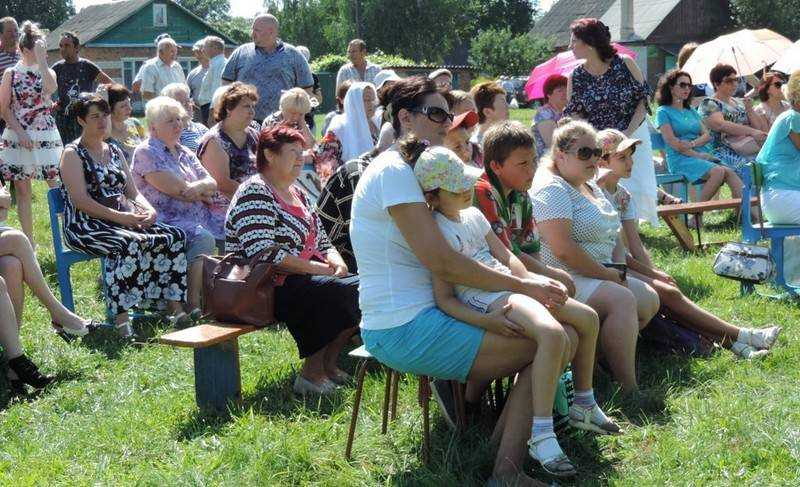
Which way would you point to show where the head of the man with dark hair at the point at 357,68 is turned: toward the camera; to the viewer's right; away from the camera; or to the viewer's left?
toward the camera

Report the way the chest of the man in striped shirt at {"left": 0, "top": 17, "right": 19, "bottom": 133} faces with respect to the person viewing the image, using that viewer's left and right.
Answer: facing the viewer and to the right of the viewer

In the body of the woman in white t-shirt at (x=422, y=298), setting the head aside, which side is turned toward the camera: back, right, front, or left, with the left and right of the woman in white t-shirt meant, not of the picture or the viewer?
right

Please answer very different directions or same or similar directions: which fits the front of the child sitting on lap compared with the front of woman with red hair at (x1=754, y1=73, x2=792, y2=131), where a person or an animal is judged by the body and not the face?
same or similar directions

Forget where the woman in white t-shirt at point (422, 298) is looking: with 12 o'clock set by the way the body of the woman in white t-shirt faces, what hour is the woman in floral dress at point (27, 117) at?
The woman in floral dress is roughly at 8 o'clock from the woman in white t-shirt.

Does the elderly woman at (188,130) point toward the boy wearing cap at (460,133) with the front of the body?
no

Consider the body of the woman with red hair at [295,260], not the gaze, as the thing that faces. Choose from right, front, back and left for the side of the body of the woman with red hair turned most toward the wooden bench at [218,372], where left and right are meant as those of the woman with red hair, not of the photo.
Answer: right

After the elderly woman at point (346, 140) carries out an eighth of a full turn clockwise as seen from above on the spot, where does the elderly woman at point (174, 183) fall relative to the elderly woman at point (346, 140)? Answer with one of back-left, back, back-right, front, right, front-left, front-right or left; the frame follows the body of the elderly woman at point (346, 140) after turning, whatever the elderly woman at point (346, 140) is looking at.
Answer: right

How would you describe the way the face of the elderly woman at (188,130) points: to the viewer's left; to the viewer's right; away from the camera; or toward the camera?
to the viewer's right

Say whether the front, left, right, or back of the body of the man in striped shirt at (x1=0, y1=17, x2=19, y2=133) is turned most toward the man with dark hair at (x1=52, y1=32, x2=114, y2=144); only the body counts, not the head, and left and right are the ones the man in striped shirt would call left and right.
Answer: left

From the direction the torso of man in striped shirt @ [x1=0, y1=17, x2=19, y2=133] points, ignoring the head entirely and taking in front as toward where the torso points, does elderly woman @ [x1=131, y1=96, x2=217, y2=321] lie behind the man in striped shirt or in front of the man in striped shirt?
in front

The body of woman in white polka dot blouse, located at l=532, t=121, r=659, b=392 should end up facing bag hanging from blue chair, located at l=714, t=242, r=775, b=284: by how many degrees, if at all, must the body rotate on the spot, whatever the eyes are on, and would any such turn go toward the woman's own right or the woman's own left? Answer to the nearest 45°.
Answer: approximately 90° to the woman's own left

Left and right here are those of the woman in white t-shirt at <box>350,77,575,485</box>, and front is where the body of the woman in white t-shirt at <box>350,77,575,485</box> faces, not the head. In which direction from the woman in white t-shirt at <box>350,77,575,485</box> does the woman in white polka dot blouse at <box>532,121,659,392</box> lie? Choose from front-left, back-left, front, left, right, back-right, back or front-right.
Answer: front-left
